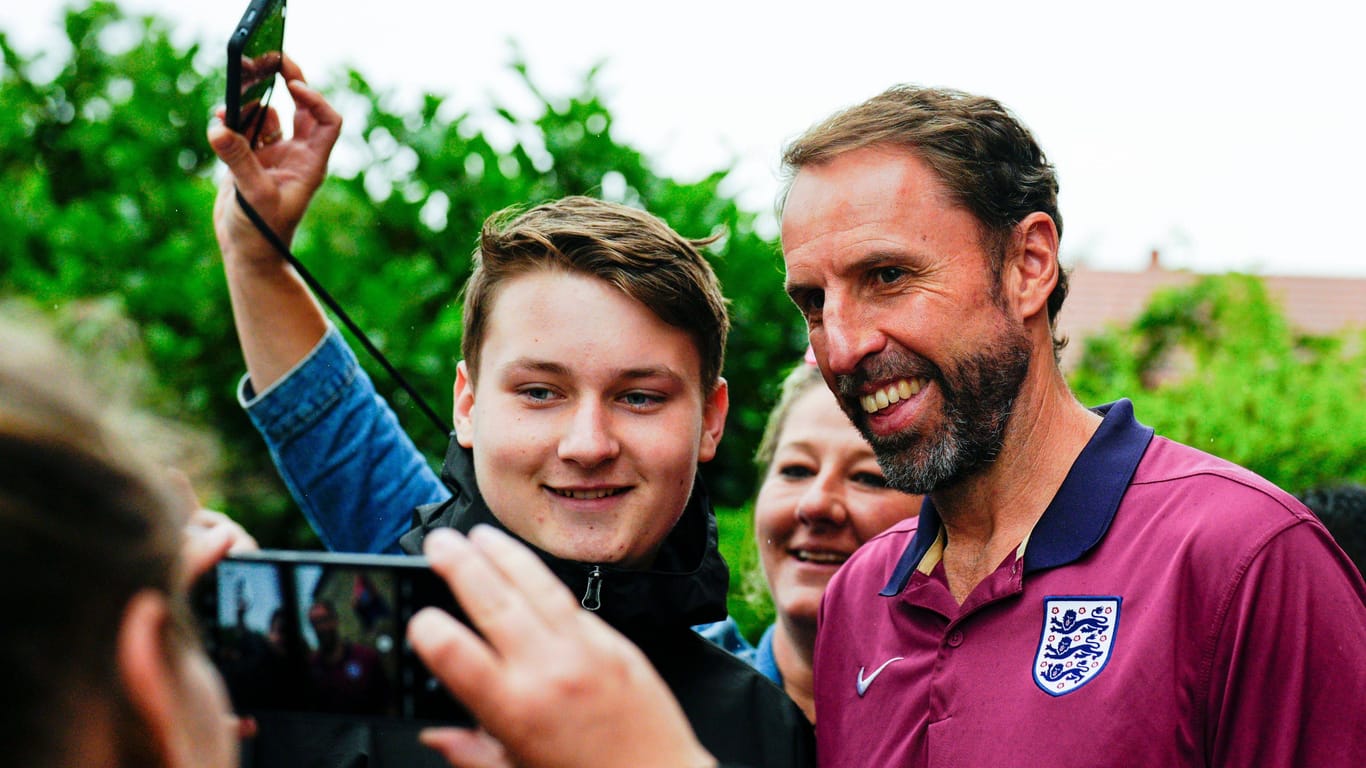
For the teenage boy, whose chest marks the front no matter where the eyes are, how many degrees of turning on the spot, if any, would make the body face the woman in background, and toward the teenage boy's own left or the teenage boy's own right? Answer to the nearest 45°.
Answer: approximately 135° to the teenage boy's own left

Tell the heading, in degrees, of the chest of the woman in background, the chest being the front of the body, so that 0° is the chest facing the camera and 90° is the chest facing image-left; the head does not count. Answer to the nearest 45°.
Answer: approximately 0°

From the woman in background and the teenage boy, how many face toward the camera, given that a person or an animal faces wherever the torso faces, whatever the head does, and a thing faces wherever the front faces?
2

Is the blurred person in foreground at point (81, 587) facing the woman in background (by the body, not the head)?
yes

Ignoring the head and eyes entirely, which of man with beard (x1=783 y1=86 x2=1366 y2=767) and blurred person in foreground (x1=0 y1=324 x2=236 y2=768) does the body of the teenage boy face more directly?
the blurred person in foreground

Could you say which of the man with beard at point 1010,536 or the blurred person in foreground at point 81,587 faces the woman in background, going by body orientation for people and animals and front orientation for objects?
the blurred person in foreground

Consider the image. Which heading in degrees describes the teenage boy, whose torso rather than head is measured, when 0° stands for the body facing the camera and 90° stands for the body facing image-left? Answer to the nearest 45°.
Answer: approximately 0°

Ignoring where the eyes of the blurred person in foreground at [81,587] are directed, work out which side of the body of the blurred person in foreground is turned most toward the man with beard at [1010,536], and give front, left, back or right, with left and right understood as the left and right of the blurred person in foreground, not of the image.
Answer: front

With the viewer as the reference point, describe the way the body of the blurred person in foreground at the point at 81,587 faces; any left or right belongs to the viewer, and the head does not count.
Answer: facing away from the viewer and to the right of the viewer

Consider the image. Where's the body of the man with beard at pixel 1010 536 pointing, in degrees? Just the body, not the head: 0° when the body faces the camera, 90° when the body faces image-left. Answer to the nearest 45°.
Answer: approximately 45°
